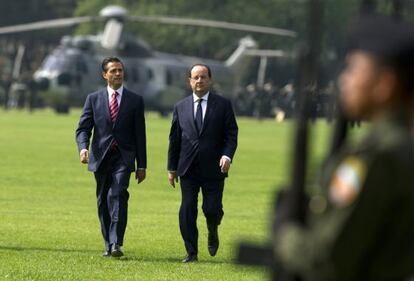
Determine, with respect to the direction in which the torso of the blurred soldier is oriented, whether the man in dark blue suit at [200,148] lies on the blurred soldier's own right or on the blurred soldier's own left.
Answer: on the blurred soldier's own right

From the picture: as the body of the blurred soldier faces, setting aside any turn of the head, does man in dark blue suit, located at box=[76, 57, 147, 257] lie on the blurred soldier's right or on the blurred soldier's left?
on the blurred soldier's right

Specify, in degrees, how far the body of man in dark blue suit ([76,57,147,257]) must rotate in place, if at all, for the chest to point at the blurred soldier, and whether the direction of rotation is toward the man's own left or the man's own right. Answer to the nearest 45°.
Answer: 0° — they already face them

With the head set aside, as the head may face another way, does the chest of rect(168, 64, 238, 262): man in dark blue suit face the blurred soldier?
yes

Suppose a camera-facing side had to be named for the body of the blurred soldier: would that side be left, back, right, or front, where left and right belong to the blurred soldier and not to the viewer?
left

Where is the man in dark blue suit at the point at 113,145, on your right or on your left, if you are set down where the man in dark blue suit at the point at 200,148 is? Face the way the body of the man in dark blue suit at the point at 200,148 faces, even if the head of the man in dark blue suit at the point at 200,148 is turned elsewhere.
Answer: on your right

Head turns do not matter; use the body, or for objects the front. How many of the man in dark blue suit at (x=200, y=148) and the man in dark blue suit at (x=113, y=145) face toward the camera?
2

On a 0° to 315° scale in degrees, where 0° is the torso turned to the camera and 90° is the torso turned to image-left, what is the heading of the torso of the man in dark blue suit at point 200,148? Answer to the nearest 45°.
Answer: approximately 0°

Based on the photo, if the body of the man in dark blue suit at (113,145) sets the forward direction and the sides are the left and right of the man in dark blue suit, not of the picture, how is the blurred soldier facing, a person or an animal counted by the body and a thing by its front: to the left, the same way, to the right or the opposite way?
to the right

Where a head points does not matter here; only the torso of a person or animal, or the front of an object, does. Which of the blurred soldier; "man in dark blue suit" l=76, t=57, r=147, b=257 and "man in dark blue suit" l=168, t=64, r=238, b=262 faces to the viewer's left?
the blurred soldier

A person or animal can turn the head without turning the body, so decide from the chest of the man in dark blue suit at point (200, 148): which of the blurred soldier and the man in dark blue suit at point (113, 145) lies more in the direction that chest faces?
the blurred soldier

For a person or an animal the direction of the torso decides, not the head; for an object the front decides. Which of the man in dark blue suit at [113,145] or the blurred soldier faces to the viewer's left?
the blurred soldier
